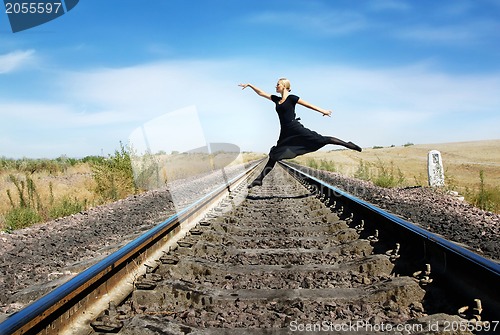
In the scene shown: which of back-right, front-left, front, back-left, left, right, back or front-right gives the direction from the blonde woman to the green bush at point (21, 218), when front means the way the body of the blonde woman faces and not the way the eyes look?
front-right

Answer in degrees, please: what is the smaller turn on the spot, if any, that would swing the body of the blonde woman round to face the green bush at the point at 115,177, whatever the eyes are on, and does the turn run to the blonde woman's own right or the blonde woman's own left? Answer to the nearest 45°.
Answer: approximately 90° to the blonde woman's own right

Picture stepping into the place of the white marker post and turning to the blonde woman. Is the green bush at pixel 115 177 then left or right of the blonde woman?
right

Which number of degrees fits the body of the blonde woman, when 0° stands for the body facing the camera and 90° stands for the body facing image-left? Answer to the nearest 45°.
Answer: approximately 45°

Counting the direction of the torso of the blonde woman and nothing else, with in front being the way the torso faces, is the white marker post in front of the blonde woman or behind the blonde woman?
behind

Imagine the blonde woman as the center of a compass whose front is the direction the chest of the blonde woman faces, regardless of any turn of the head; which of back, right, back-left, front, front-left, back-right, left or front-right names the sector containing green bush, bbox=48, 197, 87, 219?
front-right
